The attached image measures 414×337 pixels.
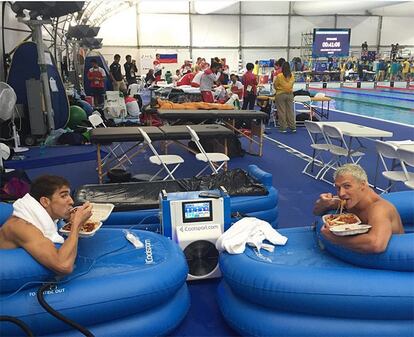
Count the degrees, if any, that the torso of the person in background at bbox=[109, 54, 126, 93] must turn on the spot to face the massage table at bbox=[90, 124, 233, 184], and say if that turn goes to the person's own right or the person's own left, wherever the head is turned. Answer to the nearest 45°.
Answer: approximately 45° to the person's own right

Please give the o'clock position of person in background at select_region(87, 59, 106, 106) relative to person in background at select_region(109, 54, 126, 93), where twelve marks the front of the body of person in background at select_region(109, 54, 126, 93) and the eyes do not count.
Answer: person in background at select_region(87, 59, 106, 106) is roughly at 3 o'clock from person in background at select_region(109, 54, 126, 93).

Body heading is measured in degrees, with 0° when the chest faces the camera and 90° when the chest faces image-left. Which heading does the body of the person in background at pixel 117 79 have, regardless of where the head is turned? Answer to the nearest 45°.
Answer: approximately 315°

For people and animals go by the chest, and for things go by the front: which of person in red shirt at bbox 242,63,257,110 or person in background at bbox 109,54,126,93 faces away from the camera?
the person in red shirt

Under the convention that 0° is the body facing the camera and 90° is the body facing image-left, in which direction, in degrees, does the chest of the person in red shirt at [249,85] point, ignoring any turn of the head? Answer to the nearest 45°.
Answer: approximately 180°
